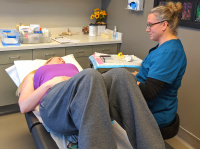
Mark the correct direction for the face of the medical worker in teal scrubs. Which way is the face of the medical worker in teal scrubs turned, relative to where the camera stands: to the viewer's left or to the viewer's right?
to the viewer's left

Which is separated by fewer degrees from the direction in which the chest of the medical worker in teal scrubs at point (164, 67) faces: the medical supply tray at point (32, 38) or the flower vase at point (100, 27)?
the medical supply tray

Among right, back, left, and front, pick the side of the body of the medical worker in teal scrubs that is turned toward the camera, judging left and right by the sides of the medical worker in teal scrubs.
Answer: left

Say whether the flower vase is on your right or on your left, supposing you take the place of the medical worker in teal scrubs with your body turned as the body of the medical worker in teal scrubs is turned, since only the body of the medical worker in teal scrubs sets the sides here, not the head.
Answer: on your right

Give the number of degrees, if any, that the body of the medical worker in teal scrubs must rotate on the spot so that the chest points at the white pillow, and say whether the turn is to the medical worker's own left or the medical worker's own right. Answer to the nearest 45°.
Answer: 0° — they already face it

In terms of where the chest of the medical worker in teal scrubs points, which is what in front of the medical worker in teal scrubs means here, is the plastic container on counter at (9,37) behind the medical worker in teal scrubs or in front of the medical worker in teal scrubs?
in front

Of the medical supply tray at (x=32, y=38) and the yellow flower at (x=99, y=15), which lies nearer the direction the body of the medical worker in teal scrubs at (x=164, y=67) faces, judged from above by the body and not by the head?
the medical supply tray

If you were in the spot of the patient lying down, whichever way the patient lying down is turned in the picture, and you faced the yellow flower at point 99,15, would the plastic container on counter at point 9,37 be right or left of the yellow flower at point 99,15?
left

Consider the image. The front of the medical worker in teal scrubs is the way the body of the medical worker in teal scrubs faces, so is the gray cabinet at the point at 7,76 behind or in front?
in front

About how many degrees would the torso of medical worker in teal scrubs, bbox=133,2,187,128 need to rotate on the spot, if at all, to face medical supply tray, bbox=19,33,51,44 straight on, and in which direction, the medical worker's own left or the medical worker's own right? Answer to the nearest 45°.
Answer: approximately 45° to the medical worker's own right
